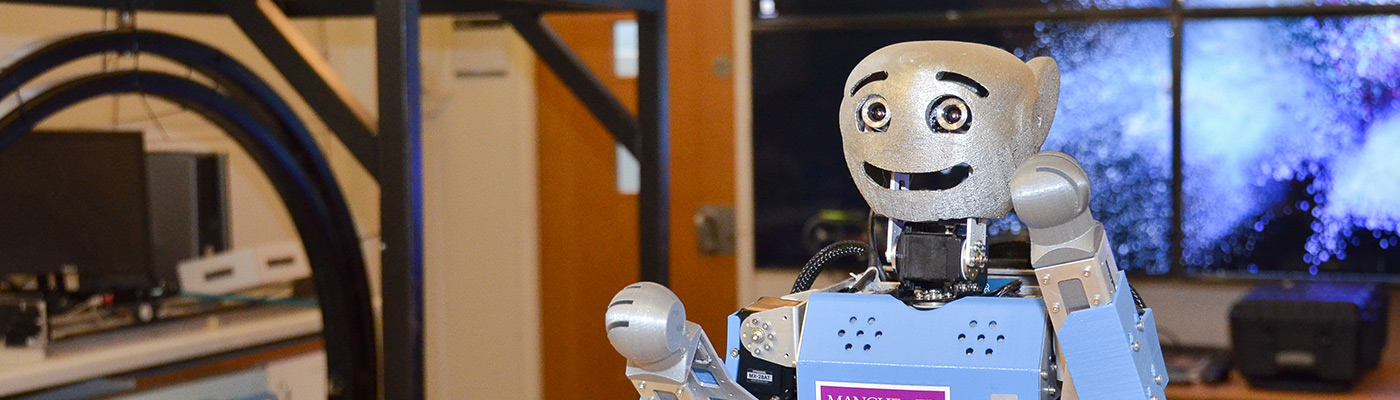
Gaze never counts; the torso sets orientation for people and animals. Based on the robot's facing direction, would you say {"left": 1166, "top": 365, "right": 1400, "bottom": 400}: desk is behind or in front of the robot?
behind

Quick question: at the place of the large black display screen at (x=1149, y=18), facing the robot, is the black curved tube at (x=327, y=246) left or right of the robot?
right

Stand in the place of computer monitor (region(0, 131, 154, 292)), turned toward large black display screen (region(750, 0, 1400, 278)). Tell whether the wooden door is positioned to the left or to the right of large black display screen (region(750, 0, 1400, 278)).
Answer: left

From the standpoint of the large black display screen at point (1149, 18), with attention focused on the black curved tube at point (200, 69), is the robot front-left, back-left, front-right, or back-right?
front-left

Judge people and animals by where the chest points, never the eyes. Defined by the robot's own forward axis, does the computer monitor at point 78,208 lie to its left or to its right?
on its right

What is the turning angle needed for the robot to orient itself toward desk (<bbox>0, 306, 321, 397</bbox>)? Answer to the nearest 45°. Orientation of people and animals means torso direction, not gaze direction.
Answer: approximately 135° to its right

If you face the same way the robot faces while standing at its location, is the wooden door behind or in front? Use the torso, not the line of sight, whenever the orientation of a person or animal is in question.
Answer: behind

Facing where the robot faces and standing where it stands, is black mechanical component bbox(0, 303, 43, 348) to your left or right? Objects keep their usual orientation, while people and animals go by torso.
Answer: on your right

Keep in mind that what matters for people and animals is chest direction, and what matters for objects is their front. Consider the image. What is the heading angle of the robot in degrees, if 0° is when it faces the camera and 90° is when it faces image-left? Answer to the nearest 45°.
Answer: approximately 0°

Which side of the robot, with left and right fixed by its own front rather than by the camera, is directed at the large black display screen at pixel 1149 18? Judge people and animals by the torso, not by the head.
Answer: back

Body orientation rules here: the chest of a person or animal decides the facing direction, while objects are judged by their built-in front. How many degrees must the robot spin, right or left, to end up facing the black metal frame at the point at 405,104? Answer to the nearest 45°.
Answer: approximately 135° to its right

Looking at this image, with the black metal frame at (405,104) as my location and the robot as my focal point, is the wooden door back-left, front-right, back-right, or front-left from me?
back-left

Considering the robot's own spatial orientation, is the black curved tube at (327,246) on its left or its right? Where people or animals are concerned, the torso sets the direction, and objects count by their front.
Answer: on its right
